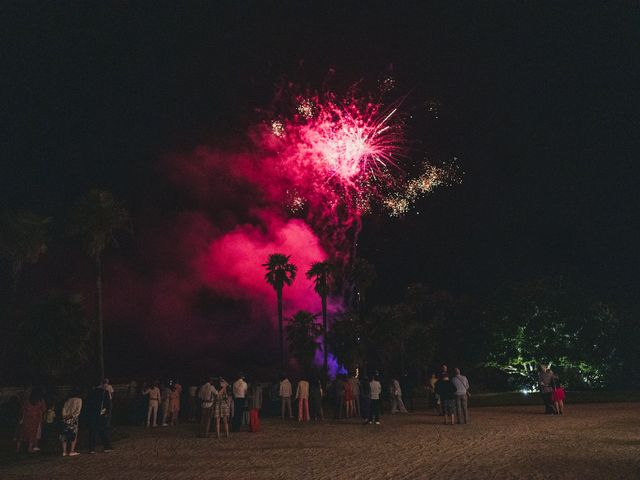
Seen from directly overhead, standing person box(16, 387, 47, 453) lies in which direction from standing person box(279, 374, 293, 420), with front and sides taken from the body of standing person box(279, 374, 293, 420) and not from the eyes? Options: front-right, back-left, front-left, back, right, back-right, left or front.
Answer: back-left

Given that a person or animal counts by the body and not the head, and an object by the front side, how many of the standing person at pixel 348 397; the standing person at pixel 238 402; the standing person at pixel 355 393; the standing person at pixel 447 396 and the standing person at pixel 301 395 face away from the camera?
5

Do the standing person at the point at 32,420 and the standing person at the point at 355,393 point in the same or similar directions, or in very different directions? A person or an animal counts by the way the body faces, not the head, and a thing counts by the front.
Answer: same or similar directions

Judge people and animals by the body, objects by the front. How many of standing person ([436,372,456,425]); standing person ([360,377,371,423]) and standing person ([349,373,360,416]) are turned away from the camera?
3

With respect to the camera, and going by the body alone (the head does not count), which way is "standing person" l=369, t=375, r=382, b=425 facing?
away from the camera

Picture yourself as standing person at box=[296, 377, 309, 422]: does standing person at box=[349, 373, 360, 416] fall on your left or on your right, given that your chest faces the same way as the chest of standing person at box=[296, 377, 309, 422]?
on your right

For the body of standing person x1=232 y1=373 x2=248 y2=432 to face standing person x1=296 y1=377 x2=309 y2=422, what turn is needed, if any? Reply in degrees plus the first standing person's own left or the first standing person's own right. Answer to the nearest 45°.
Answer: approximately 45° to the first standing person's own right

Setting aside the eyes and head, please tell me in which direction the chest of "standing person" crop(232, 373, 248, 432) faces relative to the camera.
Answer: away from the camera

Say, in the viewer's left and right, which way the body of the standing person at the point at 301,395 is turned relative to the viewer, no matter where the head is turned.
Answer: facing away from the viewer

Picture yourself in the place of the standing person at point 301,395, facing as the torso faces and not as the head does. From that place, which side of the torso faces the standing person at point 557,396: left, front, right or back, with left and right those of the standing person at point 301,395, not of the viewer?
right

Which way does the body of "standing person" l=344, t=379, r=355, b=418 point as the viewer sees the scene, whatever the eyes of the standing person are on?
away from the camera

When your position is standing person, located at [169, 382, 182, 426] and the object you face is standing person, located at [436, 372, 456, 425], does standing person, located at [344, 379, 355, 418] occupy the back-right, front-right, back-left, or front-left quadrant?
front-left

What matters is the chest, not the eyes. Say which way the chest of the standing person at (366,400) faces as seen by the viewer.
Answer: away from the camera

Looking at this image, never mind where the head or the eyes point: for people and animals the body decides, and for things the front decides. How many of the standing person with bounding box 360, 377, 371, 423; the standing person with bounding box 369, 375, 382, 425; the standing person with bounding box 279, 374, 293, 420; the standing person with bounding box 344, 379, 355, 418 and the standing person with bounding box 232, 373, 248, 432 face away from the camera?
5

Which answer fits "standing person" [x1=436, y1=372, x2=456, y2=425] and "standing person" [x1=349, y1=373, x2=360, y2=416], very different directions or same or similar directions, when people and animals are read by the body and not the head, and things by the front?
same or similar directions

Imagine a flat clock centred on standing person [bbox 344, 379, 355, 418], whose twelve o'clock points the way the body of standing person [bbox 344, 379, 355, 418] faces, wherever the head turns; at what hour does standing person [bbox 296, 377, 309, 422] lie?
standing person [bbox 296, 377, 309, 422] is roughly at 8 o'clock from standing person [bbox 344, 379, 355, 418].

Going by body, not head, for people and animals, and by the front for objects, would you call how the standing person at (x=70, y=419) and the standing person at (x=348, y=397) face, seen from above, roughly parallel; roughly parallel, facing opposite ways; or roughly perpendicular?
roughly parallel
